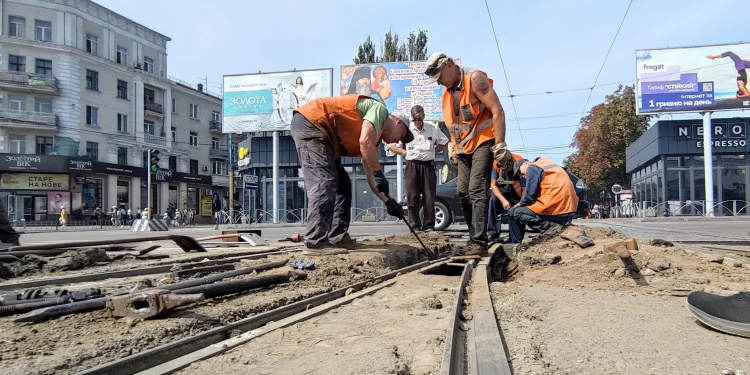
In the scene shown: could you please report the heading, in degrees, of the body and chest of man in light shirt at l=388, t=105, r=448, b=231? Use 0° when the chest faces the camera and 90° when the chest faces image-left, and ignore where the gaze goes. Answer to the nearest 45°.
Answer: approximately 0°

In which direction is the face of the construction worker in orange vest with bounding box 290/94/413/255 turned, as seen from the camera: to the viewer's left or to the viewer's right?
to the viewer's right

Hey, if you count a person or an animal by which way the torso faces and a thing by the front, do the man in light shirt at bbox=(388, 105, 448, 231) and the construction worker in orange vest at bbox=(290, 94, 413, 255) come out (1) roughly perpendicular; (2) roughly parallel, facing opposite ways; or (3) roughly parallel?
roughly perpendicular

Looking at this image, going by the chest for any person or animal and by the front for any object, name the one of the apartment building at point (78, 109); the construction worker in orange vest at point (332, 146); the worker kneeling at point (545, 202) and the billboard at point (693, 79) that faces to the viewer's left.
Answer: the worker kneeling

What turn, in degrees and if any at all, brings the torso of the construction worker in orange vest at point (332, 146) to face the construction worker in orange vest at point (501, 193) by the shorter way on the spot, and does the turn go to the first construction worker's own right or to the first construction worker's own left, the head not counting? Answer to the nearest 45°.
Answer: approximately 45° to the first construction worker's own left

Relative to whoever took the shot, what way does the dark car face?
facing to the left of the viewer

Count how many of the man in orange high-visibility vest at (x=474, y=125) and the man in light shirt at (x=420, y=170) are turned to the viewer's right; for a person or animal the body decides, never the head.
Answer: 0

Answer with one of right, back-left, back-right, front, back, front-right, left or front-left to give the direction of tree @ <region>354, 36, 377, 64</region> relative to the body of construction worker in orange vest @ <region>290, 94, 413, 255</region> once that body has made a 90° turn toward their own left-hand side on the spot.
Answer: front

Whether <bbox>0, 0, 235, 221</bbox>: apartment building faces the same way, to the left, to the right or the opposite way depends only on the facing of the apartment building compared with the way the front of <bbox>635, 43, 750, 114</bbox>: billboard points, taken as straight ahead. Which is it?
to the left

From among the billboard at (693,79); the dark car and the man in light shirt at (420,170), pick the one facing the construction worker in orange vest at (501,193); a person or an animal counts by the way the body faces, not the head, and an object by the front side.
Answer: the billboard

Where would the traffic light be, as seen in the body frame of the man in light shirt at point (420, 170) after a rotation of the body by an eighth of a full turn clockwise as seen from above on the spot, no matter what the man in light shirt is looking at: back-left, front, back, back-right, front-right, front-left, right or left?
right

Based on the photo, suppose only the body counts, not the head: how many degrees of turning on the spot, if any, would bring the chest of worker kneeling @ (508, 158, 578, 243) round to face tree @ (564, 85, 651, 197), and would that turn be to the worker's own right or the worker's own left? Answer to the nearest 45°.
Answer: approximately 90° to the worker's own right

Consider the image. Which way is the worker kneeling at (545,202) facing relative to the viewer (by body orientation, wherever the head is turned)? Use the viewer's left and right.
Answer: facing to the left of the viewer

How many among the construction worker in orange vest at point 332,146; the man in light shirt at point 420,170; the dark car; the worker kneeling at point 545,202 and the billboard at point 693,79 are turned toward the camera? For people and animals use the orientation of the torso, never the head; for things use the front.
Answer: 2

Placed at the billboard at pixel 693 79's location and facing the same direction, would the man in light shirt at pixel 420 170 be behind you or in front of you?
in front

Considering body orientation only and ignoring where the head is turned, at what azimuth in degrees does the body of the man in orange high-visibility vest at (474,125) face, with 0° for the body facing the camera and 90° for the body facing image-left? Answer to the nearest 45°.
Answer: approximately 45°

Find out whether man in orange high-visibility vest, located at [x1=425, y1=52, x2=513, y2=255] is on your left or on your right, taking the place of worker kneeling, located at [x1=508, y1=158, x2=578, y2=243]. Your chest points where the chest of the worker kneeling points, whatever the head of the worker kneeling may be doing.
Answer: on your left

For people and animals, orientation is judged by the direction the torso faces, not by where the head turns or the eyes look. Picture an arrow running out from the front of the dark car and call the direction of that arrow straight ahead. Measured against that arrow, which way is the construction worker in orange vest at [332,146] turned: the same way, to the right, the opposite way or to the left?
the opposite way
